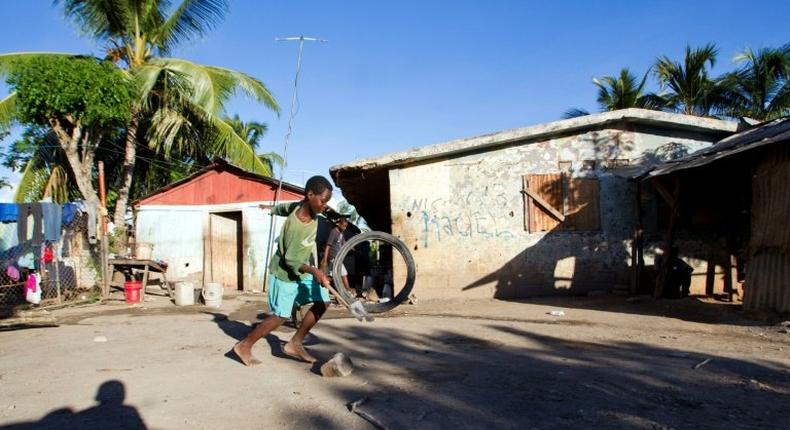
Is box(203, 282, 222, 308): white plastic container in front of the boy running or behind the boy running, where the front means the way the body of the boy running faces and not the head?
behind

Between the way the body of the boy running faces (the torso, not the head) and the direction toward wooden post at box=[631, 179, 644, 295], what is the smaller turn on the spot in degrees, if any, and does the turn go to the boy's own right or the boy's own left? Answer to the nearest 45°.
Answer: approximately 90° to the boy's own left

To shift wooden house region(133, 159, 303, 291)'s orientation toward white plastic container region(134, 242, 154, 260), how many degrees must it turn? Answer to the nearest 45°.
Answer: approximately 45° to its right

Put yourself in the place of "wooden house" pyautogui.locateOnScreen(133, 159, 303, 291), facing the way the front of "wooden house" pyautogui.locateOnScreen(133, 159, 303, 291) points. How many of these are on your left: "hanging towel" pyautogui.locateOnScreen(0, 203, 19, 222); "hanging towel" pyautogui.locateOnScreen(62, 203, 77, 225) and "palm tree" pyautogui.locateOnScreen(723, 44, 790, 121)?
1

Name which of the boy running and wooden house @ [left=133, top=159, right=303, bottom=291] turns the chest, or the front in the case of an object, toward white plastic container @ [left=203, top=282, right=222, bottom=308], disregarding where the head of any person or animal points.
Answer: the wooden house

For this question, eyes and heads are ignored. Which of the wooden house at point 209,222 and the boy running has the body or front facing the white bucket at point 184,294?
the wooden house

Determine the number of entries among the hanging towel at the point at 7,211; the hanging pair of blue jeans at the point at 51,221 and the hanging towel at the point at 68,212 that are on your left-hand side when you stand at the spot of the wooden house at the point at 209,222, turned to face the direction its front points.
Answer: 0

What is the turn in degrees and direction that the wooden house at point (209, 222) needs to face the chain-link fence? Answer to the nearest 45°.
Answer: approximately 45° to its right

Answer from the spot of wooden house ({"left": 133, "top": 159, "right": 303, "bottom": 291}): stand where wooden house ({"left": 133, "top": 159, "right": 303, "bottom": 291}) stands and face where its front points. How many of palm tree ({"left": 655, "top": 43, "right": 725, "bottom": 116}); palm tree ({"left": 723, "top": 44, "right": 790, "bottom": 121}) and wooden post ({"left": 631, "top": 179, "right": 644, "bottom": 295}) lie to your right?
0

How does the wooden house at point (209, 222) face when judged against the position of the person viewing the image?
facing the viewer

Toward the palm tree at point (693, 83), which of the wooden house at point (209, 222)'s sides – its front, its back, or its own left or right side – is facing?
left

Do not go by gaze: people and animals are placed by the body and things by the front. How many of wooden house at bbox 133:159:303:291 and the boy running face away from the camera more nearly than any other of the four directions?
0
